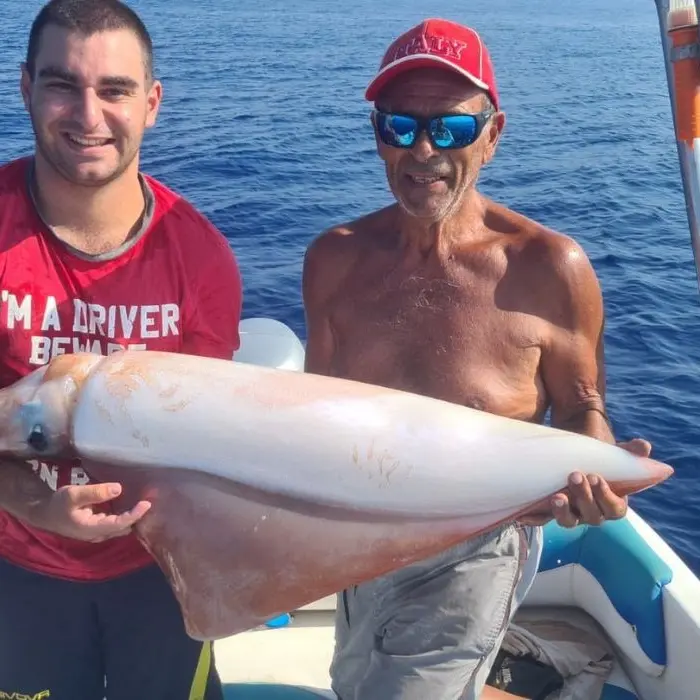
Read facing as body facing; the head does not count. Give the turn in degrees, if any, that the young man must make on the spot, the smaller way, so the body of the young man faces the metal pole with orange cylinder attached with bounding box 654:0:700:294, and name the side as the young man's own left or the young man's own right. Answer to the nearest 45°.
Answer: approximately 90° to the young man's own left

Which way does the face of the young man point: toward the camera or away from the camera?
toward the camera

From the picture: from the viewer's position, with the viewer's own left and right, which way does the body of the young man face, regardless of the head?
facing the viewer

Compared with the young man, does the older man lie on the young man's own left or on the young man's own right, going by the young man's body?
on the young man's own left

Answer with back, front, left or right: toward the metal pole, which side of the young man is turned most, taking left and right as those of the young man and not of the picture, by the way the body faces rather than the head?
left

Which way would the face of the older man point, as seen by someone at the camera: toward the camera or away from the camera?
toward the camera
